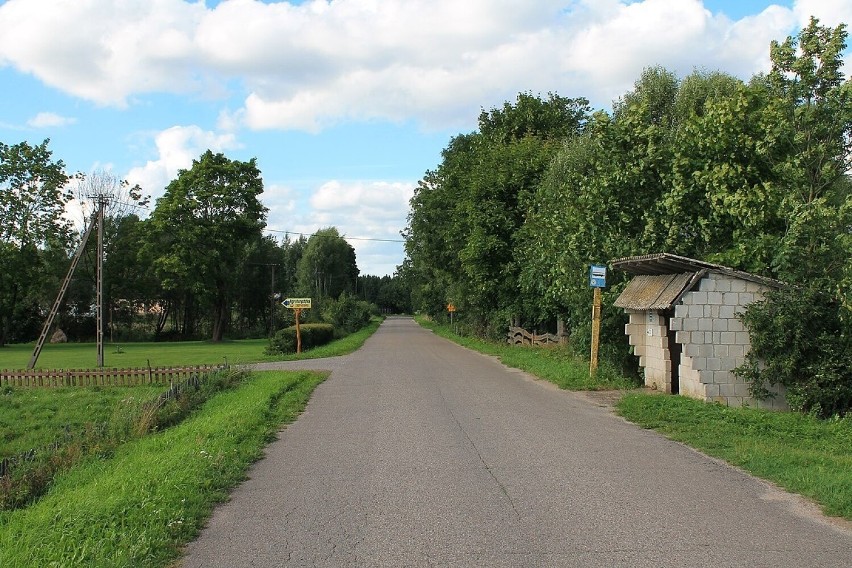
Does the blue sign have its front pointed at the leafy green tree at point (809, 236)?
no

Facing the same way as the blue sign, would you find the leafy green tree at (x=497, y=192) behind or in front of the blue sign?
behind

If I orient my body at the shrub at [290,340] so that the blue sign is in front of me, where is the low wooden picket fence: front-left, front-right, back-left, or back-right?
front-right

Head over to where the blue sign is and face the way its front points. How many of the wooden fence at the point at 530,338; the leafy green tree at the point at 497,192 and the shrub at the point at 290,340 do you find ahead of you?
0

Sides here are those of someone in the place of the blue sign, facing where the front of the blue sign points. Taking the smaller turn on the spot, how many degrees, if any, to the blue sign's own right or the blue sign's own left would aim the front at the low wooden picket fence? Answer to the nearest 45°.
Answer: approximately 90° to the blue sign's own right

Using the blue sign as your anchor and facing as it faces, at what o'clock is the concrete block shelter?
The concrete block shelter is roughly at 11 o'clock from the blue sign.

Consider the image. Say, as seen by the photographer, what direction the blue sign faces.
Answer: facing the viewer

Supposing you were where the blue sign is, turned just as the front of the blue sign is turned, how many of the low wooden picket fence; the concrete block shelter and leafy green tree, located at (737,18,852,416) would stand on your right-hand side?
1

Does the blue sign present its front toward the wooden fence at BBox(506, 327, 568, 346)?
no
